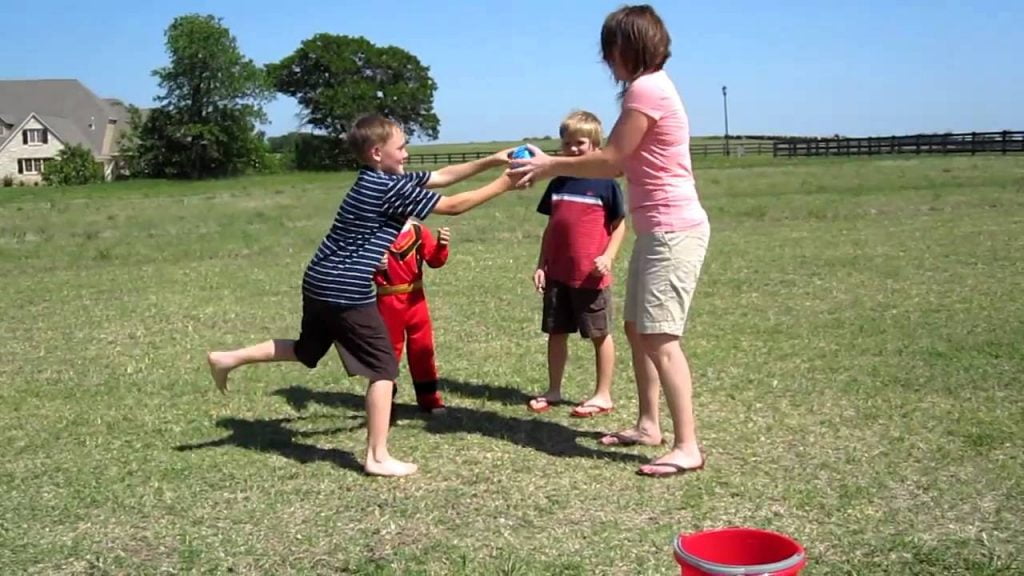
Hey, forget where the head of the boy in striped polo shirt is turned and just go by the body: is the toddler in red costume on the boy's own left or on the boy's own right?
on the boy's own left

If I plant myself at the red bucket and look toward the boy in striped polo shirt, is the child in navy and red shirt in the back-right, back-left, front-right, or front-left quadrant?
front-right

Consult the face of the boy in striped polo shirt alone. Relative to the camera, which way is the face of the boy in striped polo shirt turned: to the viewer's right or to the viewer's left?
to the viewer's right

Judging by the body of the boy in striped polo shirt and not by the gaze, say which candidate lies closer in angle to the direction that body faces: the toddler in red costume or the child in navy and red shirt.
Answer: the child in navy and red shirt

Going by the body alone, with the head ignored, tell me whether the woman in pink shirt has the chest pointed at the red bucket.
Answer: no

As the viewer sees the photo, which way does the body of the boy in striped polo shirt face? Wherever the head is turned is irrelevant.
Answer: to the viewer's right

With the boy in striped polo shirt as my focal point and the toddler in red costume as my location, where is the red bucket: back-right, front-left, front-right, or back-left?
front-left

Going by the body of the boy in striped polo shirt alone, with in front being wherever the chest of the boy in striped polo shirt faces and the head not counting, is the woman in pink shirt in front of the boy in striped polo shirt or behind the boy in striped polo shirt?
in front

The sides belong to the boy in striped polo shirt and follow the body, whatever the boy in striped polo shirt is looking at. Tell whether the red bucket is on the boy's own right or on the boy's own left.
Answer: on the boy's own right

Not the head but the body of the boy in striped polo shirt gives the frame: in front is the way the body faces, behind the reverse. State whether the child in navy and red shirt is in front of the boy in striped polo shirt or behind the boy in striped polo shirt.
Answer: in front

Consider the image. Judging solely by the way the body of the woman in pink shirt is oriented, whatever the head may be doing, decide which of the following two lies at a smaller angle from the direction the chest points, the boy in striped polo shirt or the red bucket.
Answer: the boy in striped polo shirt

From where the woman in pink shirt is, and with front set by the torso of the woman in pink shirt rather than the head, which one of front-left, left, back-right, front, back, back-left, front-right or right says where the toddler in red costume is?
front-right

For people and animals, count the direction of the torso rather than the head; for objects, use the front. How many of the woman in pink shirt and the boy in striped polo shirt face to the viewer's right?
1

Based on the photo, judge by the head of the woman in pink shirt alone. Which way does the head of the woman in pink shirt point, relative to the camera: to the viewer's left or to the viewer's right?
to the viewer's left

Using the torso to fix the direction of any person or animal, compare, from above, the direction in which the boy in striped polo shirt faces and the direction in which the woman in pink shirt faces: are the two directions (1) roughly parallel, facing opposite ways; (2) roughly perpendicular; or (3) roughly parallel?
roughly parallel, facing opposite ways

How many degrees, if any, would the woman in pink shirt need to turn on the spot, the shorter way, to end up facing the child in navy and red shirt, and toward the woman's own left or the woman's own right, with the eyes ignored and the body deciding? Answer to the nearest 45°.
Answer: approximately 90° to the woman's own right

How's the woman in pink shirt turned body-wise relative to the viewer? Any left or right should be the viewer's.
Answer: facing to the left of the viewer
